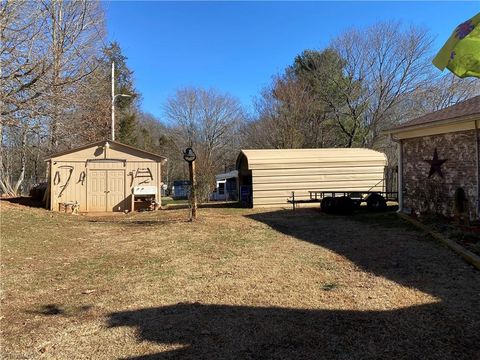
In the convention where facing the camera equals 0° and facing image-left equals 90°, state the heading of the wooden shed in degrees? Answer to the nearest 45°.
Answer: approximately 0°

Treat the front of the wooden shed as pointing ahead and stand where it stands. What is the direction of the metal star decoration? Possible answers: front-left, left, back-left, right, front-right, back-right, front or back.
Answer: front-left

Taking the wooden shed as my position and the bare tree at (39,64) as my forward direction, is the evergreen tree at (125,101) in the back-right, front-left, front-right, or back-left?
front-right

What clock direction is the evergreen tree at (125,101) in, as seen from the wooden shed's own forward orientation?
The evergreen tree is roughly at 6 o'clock from the wooden shed.

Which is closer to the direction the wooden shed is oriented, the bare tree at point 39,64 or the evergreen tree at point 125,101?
the bare tree

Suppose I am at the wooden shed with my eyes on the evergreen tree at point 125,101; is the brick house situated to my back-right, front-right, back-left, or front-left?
back-right

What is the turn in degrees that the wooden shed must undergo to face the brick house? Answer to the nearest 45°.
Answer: approximately 45° to its left
